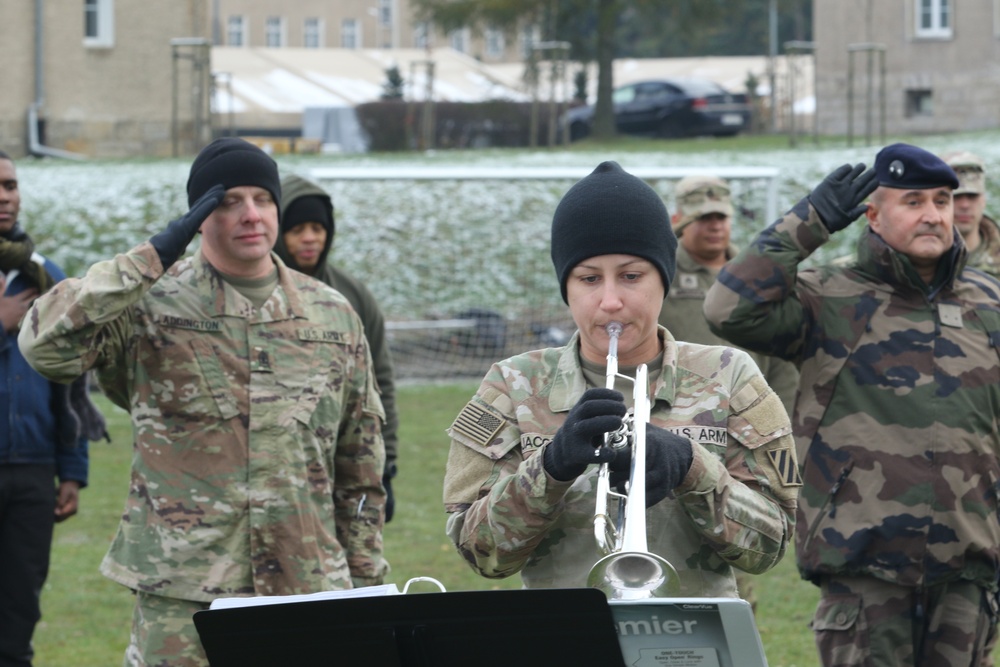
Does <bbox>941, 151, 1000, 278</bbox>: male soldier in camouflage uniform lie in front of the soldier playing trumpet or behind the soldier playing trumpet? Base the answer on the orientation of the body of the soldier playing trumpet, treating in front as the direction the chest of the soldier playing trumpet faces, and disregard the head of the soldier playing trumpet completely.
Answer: behind

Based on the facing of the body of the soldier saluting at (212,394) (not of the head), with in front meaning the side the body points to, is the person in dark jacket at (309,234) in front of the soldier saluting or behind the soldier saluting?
behind

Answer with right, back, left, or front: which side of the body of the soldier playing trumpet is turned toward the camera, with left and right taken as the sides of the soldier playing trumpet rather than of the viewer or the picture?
front

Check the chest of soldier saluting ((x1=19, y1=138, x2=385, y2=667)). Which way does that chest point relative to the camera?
toward the camera

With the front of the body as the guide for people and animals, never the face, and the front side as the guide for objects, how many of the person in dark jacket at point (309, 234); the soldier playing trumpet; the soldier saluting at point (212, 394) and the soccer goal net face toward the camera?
4

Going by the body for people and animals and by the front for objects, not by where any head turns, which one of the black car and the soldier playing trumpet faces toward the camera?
the soldier playing trumpet

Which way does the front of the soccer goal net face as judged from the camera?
facing the viewer

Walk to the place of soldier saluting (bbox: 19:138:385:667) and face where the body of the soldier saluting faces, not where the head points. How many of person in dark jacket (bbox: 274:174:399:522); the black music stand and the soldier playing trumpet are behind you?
1

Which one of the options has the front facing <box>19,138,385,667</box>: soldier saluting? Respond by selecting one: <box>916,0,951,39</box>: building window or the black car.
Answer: the building window

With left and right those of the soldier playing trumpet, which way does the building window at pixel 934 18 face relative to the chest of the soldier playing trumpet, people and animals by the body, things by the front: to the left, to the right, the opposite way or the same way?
the same way

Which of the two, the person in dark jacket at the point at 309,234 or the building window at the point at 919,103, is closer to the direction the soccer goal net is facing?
the person in dark jacket

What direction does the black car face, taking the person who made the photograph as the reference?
facing away from the viewer and to the left of the viewer
